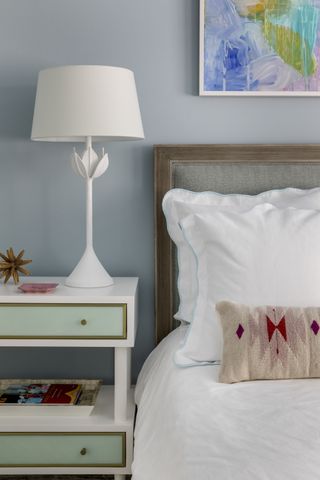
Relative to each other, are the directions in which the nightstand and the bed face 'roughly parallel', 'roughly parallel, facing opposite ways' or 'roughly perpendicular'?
roughly parallel

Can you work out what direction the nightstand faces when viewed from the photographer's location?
facing the viewer

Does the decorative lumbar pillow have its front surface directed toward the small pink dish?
no

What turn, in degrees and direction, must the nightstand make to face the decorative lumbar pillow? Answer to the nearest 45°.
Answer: approximately 45° to its left

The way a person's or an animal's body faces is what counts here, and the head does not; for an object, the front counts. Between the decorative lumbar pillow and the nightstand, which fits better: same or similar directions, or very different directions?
same or similar directions

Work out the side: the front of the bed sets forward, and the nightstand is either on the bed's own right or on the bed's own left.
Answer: on the bed's own right

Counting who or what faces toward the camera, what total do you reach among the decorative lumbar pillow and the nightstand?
2

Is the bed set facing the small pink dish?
no

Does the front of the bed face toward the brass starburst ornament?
no

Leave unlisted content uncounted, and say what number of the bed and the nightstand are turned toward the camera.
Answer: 2
